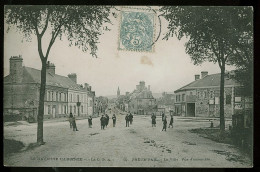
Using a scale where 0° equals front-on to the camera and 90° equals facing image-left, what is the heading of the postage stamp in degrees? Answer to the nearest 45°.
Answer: approximately 0°

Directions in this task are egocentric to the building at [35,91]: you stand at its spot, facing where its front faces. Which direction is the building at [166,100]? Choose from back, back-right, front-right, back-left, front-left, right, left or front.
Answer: front-left

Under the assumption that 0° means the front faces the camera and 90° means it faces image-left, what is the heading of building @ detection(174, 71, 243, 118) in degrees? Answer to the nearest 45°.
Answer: approximately 45°

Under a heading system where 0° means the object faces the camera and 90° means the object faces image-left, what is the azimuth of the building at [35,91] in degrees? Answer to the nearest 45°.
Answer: approximately 315°
